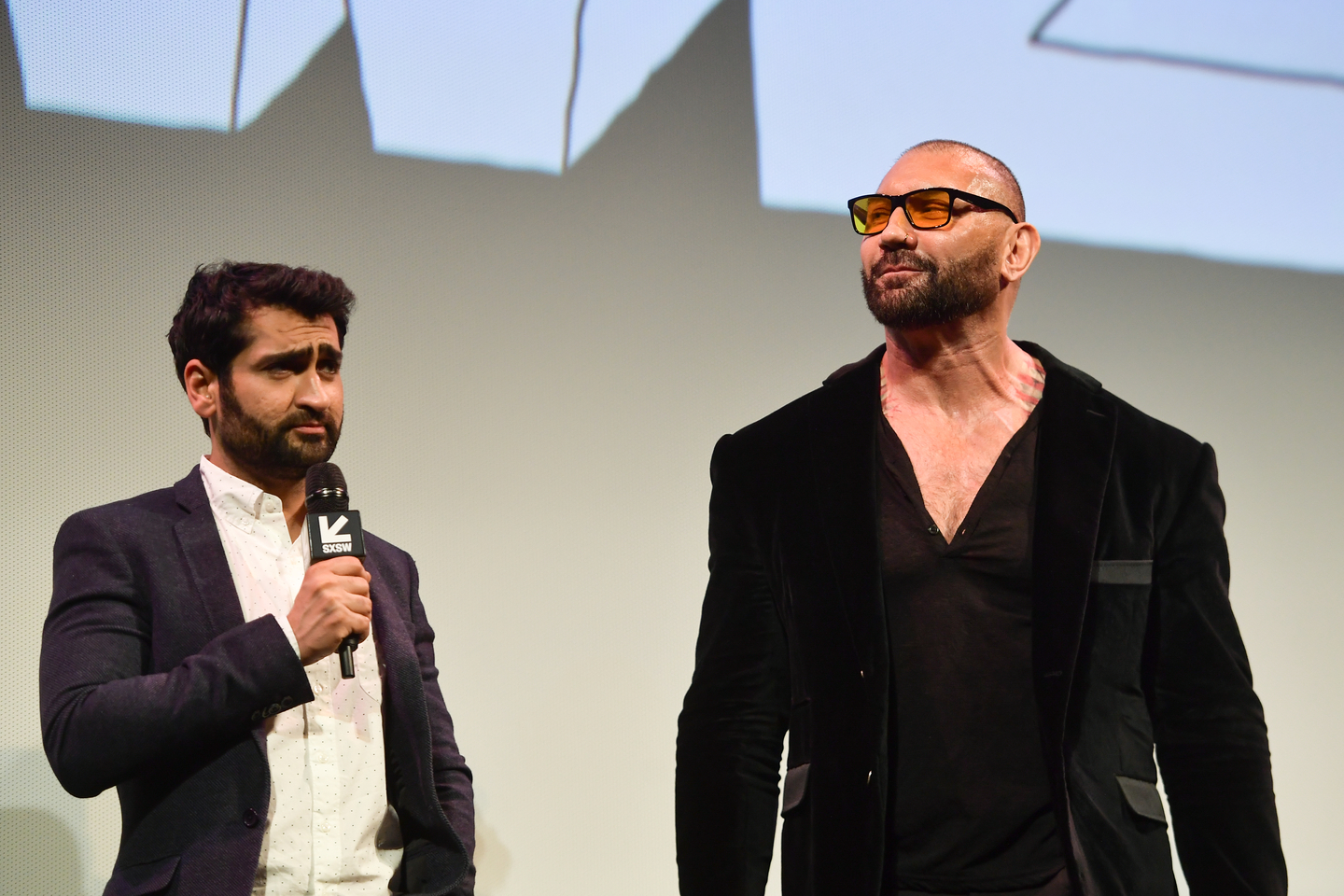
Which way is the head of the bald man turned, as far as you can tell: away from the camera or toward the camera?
toward the camera

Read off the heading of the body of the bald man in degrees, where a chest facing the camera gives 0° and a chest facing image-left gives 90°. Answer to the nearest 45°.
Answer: approximately 0°

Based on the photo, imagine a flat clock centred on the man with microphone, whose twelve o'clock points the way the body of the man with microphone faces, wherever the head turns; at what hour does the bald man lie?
The bald man is roughly at 11 o'clock from the man with microphone.

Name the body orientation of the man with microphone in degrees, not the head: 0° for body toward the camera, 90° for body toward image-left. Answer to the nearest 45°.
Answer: approximately 315°

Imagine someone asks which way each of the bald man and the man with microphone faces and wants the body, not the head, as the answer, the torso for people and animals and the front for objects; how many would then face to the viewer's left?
0

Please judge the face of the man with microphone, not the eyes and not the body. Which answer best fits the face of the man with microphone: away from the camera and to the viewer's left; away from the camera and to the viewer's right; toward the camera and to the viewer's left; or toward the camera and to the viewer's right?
toward the camera and to the viewer's right

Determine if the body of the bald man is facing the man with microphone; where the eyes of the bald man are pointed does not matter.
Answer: no
